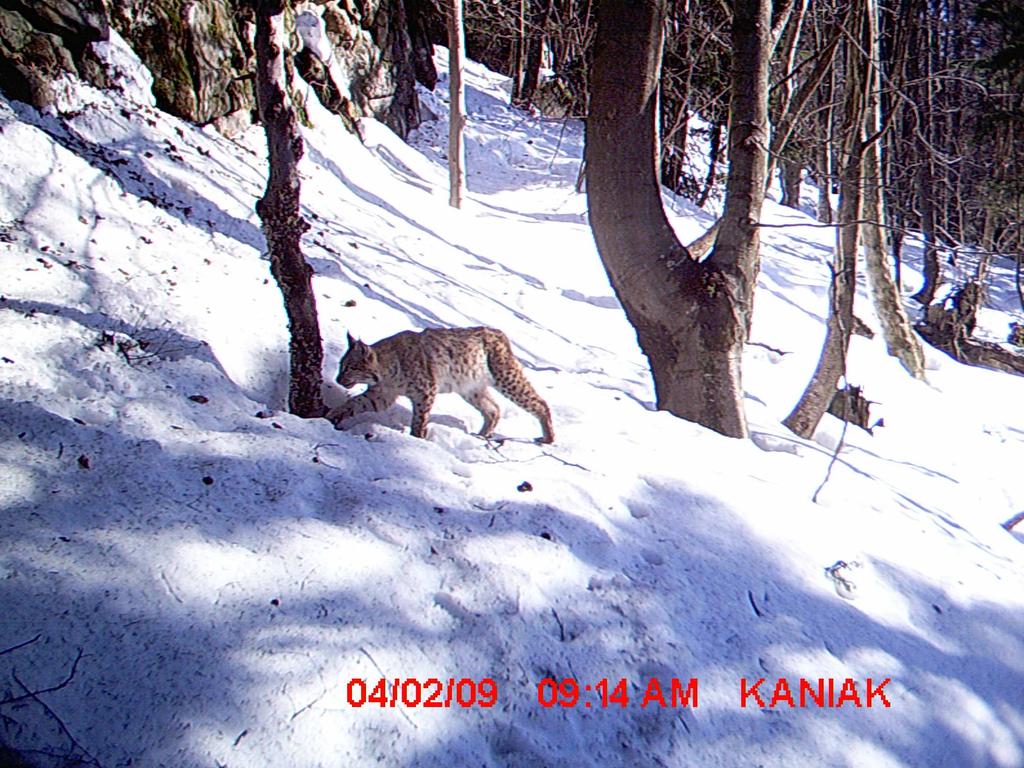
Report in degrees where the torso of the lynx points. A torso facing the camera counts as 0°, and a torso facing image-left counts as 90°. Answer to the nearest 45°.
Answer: approximately 90°

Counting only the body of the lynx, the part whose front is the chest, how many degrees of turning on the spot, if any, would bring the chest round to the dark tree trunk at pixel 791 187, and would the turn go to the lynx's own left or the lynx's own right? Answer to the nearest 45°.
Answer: approximately 135° to the lynx's own right

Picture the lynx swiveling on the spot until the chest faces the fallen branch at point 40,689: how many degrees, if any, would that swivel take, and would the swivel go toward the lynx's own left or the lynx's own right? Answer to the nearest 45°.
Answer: approximately 90° to the lynx's own left

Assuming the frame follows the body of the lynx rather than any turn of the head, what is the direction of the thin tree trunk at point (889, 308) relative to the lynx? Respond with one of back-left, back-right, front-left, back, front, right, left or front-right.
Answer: back-right

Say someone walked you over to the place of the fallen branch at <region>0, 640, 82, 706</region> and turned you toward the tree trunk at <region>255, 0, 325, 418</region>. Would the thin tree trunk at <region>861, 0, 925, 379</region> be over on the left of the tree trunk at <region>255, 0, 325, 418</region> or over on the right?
right

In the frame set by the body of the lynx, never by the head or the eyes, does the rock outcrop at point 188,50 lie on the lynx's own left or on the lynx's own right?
on the lynx's own right

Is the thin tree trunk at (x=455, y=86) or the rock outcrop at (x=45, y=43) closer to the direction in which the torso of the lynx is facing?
the rock outcrop

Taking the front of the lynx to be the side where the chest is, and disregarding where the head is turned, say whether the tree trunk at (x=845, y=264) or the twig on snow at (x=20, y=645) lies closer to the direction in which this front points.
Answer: the twig on snow

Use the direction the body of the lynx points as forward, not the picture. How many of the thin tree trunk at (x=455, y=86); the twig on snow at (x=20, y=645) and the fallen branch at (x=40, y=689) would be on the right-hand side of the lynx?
1

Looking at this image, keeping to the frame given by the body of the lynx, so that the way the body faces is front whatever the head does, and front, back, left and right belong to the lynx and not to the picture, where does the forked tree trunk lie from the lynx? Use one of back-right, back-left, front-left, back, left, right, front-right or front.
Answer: back

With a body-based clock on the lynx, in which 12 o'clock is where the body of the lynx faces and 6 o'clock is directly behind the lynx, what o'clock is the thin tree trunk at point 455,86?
The thin tree trunk is roughly at 3 o'clock from the lynx.
